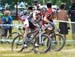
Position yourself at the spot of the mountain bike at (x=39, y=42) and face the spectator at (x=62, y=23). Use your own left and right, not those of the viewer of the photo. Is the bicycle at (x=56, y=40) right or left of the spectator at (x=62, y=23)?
right

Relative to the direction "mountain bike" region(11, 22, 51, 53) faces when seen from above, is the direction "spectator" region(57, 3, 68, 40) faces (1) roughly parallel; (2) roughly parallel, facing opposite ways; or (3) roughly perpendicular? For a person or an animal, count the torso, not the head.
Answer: roughly perpendicular
